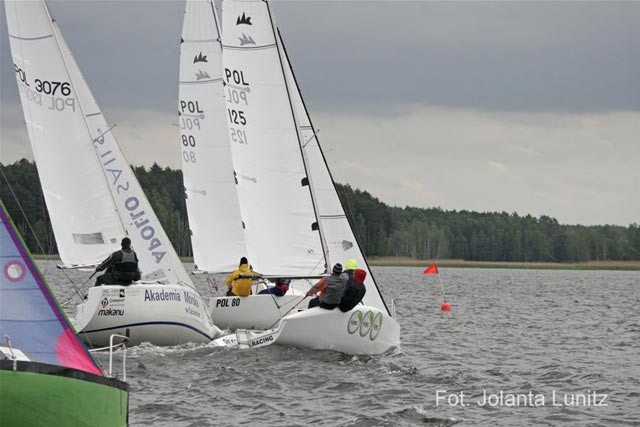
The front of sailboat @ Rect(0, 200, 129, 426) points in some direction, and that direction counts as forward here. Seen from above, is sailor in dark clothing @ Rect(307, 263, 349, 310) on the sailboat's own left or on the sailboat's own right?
on the sailboat's own left

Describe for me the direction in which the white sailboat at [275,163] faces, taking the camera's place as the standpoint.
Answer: facing the viewer and to the right of the viewer

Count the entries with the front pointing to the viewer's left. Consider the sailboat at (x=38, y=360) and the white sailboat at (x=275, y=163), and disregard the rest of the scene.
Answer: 0

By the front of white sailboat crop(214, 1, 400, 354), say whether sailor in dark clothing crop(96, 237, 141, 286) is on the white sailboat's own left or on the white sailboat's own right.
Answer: on the white sailboat's own right

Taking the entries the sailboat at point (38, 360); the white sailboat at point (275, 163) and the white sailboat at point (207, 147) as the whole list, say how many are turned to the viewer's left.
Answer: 0

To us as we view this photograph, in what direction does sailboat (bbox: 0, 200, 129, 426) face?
facing to the right of the viewer

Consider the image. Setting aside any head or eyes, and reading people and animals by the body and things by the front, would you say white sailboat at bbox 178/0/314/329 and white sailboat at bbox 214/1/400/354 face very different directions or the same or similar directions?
same or similar directions

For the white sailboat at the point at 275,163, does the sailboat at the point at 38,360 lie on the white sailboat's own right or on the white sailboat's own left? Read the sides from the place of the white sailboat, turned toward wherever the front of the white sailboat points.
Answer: on the white sailboat's own right

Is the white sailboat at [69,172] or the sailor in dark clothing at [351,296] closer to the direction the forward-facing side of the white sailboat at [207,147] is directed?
the sailor in dark clothing
